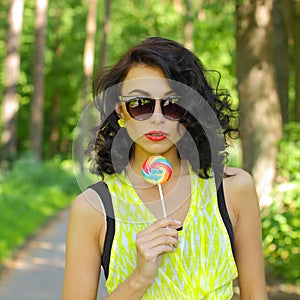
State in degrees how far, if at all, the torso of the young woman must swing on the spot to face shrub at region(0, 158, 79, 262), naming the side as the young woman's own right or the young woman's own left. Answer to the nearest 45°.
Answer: approximately 180°

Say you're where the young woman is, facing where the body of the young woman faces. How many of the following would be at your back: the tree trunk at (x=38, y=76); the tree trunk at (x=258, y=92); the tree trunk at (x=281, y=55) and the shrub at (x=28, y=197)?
4

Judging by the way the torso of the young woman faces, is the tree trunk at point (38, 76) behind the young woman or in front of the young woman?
behind

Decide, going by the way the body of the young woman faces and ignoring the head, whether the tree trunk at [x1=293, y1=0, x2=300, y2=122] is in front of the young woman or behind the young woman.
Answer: behind

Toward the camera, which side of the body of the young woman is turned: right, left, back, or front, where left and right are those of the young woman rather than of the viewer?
front

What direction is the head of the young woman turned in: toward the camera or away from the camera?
toward the camera

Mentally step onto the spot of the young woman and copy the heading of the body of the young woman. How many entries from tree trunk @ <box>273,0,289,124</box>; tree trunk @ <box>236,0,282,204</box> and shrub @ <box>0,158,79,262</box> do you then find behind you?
3

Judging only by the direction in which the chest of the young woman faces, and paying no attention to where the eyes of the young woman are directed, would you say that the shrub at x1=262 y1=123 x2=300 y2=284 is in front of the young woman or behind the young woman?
behind

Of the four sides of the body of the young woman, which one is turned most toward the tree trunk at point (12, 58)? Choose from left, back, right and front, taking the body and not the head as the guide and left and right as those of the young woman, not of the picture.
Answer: back

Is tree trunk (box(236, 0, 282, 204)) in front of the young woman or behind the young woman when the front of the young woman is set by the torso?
behind

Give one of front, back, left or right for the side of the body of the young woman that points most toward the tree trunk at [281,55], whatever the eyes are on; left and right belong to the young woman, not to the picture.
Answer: back
